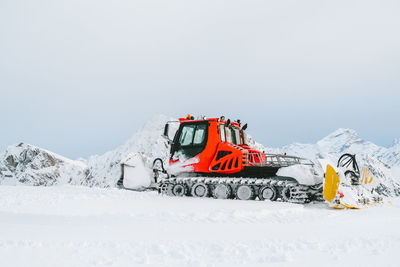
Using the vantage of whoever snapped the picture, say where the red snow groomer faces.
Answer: facing away from the viewer and to the left of the viewer
